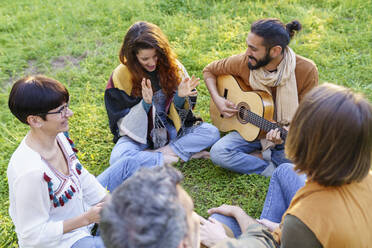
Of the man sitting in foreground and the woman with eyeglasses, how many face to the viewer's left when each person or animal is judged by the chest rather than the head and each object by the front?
0

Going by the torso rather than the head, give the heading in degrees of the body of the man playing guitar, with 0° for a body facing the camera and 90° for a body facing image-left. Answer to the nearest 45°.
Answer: approximately 45°

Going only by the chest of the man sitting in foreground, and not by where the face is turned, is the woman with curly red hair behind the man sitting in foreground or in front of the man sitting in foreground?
in front

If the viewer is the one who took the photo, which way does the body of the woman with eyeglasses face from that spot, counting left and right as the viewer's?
facing the viewer and to the right of the viewer

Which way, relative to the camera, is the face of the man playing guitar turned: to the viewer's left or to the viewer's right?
to the viewer's left

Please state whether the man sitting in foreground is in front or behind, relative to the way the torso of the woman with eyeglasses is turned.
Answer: in front

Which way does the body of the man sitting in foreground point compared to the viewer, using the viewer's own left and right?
facing away from the viewer and to the right of the viewer

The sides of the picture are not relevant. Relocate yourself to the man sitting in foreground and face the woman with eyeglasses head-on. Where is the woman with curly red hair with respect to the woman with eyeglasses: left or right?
right

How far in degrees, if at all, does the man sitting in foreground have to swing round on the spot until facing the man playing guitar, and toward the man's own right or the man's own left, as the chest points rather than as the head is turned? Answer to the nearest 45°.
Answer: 0° — they already face them

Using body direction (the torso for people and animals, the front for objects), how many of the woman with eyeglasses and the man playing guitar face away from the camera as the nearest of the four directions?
0

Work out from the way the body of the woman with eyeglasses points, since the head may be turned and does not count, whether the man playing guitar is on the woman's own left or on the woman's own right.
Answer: on the woman's own left

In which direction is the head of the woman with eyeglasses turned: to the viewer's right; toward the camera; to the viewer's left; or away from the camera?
to the viewer's right

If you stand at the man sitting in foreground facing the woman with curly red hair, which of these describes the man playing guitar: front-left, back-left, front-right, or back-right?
front-right

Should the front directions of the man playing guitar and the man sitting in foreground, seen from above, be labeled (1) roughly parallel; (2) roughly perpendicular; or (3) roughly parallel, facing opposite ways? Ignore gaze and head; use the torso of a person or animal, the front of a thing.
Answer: roughly parallel, facing opposite ways

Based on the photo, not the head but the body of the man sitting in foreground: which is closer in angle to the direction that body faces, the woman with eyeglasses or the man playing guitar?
the man playing guitar
